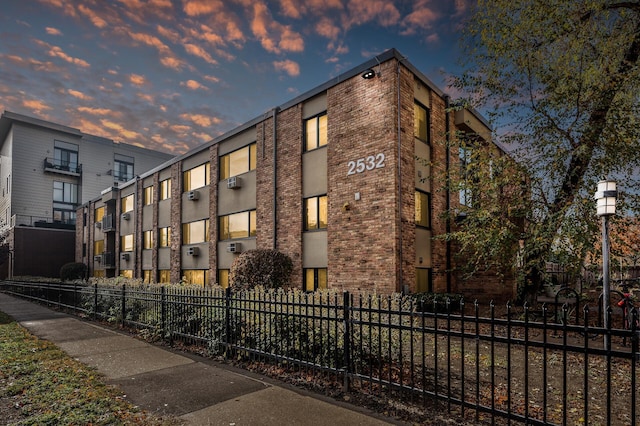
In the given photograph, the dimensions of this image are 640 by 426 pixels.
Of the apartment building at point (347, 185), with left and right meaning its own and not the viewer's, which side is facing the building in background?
right

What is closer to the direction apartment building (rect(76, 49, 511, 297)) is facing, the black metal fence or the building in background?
the black metal fence

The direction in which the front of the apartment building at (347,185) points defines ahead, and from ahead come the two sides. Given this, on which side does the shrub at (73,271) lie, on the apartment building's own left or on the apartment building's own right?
on the apartment building's own right

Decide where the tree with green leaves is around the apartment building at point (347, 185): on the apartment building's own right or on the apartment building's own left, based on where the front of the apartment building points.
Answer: on the apartment building's own left

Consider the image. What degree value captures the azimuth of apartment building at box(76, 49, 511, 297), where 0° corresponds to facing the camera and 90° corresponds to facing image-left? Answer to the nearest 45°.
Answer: approximately 45°
